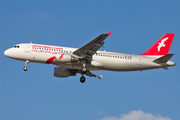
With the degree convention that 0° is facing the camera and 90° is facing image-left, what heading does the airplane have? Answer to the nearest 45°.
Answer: approximately 90°
